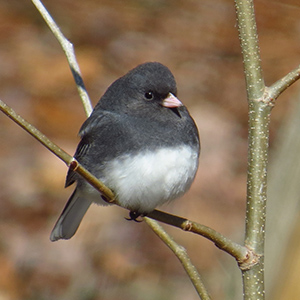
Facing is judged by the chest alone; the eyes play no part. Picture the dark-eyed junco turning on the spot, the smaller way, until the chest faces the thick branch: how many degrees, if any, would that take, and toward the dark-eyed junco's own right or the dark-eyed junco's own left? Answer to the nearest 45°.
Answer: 0° — it already faces it

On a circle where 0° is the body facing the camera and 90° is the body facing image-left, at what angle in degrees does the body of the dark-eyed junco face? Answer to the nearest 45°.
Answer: approximately 315°
